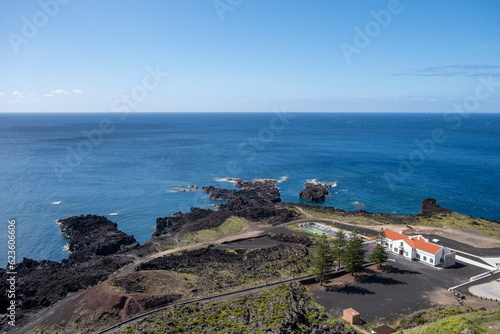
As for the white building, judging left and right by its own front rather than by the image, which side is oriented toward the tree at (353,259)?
front

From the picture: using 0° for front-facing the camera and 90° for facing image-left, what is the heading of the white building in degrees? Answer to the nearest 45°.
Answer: approximately 45°

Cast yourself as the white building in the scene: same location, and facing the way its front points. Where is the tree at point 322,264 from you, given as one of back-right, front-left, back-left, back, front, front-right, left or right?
front
